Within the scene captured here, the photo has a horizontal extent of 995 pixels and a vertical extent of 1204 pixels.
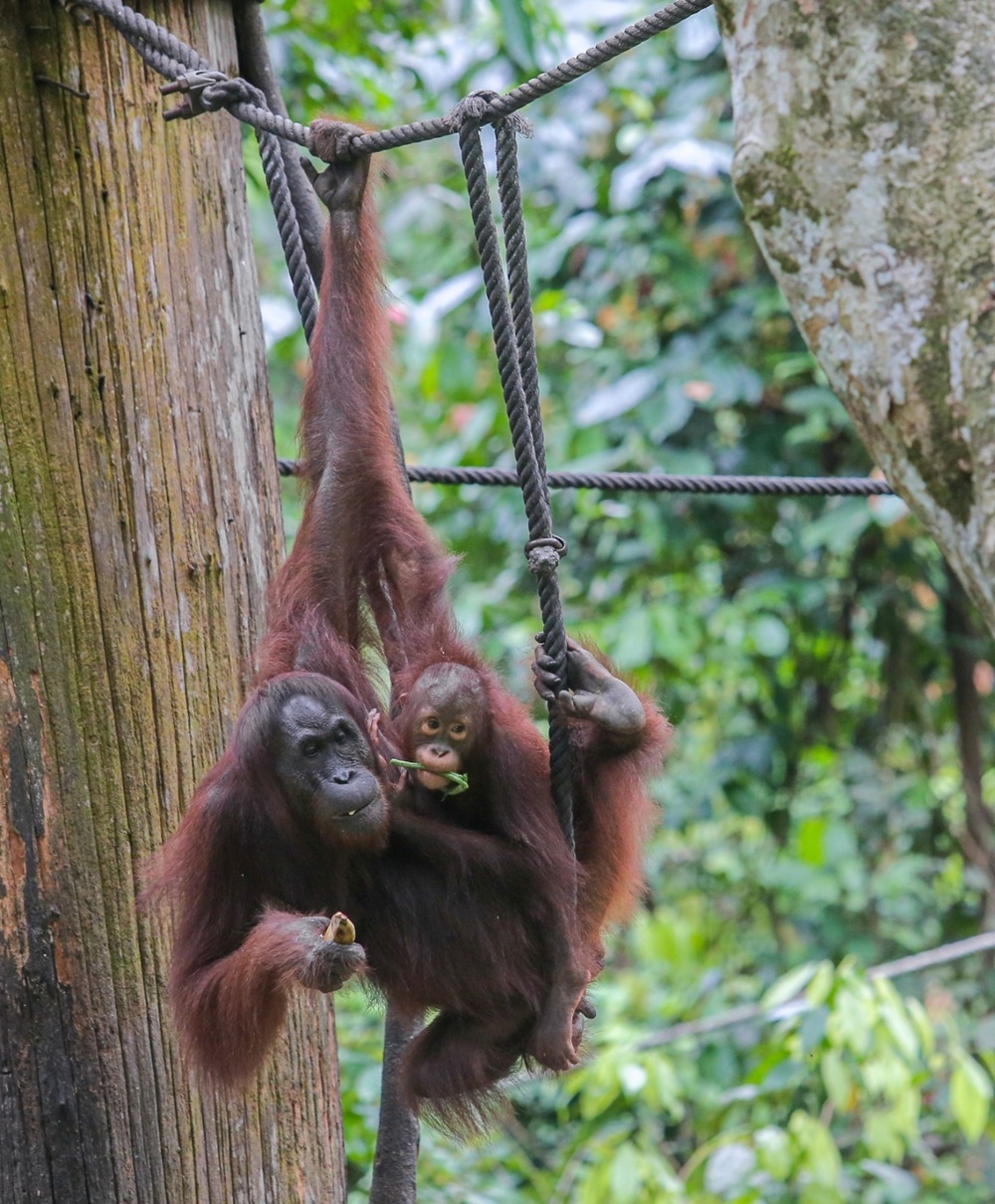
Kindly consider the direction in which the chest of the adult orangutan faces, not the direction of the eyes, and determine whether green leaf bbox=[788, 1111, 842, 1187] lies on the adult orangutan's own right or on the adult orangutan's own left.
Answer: on the adult orangutan's own left

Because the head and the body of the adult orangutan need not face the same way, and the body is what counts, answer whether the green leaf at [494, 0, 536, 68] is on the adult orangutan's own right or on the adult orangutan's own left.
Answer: on the adult orangutan's own left

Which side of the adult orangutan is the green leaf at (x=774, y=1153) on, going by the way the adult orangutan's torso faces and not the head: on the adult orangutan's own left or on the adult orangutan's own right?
on the adult orangutan's own left

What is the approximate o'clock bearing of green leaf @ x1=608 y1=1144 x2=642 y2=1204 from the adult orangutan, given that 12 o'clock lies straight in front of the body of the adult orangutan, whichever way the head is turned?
The green leaf is roughly at 8 o'clock from the adult orangutan.

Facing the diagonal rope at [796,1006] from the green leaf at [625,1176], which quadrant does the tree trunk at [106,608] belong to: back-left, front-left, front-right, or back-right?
back-right

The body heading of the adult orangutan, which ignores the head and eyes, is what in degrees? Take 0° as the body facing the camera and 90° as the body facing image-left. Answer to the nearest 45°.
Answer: approximately 315°
